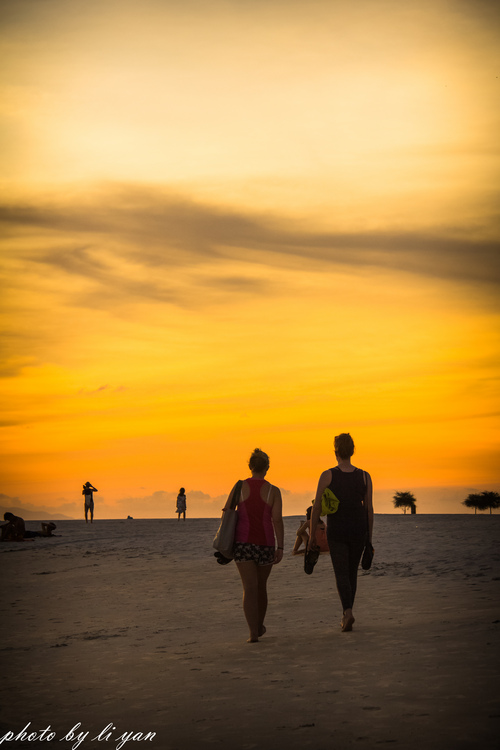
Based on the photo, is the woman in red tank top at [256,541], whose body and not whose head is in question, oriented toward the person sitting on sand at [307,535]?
yes

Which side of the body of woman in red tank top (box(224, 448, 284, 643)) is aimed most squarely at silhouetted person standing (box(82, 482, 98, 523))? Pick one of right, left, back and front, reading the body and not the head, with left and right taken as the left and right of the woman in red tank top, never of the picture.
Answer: front

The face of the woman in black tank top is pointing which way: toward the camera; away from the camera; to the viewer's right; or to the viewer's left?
away from the camera

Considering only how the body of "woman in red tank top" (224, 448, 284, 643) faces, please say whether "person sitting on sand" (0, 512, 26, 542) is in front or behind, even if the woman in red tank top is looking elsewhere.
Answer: in front

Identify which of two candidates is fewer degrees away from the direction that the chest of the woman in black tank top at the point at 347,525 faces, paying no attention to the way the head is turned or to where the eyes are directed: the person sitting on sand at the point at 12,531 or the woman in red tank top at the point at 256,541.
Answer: the person sitting on sand

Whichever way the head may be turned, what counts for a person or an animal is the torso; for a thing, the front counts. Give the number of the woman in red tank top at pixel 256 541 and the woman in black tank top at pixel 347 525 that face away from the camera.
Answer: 2

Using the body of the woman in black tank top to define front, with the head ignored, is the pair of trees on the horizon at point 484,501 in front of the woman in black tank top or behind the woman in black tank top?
in front

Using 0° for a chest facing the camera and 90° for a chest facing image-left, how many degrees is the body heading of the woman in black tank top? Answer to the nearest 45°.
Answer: approximately 180°

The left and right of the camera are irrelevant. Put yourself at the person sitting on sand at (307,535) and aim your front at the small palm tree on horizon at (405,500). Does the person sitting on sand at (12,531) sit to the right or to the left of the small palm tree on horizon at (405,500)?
left

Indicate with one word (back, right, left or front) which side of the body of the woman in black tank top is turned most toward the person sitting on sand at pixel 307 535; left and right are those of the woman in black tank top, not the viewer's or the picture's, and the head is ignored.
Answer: front

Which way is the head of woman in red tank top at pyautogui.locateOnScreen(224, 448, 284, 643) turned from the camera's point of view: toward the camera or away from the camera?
away from the camera

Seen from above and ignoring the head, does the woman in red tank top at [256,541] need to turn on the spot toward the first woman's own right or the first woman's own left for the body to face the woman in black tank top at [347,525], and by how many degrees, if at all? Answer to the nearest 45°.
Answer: approximately 90° to the first woman's own right

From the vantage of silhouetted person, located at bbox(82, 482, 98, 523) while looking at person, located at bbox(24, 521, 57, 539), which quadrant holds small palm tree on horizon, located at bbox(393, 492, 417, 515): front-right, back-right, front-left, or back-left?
back-left

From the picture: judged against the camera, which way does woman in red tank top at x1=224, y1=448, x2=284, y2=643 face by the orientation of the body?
away from the camera
